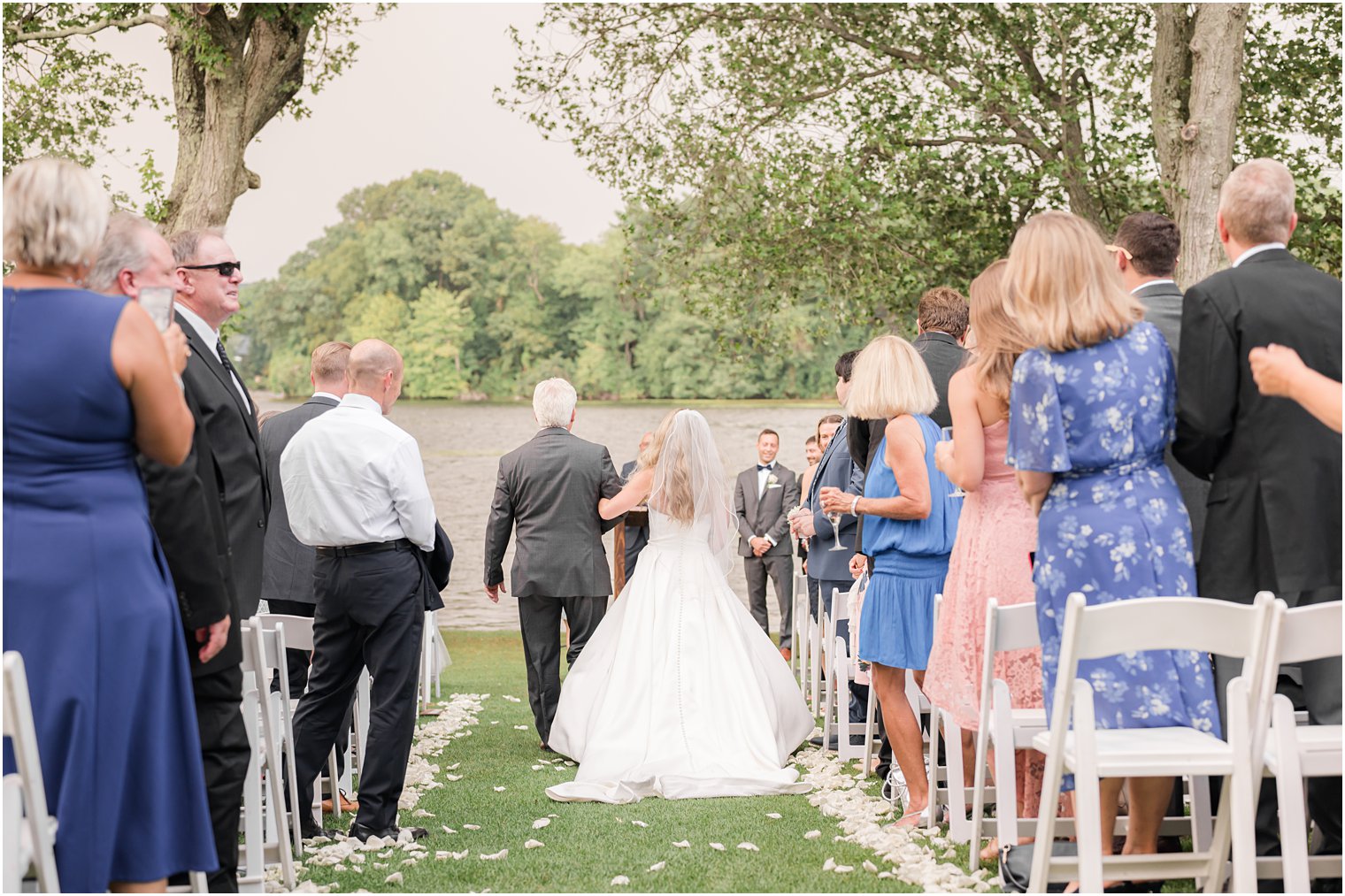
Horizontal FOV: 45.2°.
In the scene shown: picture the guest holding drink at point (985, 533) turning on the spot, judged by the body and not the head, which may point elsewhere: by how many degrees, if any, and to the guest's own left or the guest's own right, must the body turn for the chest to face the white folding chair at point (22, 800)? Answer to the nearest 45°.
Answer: approximately 90° to the guest's own left

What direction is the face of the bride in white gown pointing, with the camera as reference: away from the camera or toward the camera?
away from the camera

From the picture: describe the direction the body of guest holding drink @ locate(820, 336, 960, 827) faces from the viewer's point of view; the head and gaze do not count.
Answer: to the viewer's left

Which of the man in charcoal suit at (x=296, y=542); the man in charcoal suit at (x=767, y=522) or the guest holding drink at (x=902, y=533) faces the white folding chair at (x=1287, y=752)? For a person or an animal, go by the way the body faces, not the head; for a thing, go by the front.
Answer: the man in charcoal suit at (x=767, y=522)

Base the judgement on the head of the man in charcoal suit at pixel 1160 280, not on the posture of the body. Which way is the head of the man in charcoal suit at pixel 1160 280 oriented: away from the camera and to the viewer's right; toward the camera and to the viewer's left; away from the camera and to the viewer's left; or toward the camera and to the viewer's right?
away from the camera and to the viewer's left

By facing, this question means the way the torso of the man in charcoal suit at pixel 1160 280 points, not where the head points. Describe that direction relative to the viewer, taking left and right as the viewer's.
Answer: facing away from the viewer and to the left of the viewer

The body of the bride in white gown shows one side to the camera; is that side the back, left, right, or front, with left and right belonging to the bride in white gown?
back

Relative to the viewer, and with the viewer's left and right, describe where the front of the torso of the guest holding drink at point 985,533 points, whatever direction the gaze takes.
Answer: facing away from the viewer and to the left of the viewer

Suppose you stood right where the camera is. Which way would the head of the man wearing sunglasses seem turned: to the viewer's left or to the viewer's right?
to the viewer's right
